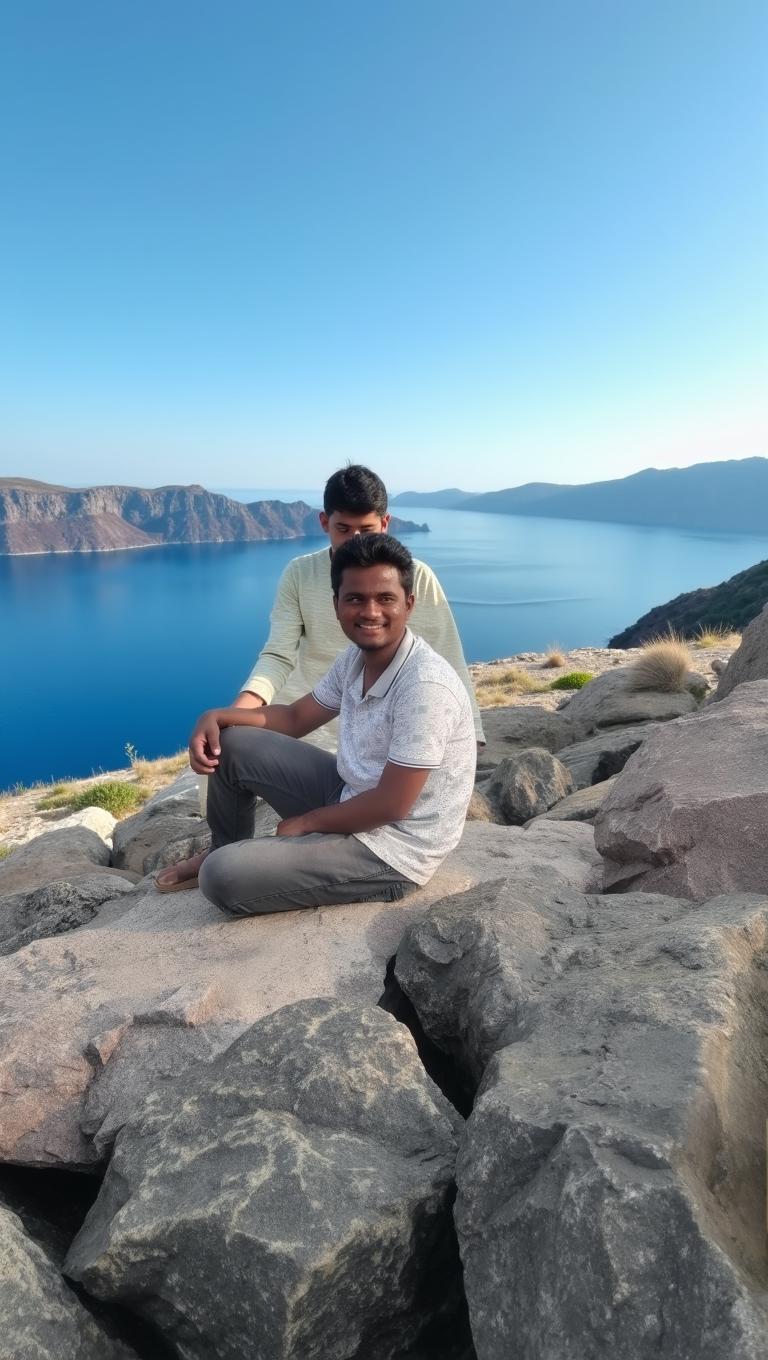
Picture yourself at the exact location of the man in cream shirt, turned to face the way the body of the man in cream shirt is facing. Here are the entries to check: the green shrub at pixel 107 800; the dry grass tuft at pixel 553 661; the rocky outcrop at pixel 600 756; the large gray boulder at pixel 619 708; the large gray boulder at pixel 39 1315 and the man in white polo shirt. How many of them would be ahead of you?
2

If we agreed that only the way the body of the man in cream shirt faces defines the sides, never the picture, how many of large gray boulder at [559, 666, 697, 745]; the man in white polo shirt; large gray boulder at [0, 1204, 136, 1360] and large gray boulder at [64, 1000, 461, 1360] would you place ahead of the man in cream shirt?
3

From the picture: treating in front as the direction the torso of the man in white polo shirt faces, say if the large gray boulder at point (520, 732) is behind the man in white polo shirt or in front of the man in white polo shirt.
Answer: behind

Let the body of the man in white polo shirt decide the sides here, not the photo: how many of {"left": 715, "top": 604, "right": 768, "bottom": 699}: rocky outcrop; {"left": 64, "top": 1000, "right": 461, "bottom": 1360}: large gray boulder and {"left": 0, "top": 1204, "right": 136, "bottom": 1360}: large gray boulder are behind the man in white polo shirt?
1

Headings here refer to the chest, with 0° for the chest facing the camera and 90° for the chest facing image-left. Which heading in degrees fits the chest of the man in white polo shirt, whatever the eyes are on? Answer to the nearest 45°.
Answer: approximately 45°

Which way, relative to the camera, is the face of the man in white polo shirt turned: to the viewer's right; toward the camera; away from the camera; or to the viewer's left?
toward the camera

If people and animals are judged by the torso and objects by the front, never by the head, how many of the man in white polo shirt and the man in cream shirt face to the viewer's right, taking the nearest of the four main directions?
0

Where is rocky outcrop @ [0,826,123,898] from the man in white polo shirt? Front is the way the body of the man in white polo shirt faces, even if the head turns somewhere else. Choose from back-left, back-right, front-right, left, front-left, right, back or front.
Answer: right

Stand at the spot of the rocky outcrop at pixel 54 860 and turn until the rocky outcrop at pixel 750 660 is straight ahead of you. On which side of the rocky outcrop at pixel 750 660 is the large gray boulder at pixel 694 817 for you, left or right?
right

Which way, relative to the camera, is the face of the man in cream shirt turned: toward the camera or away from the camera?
toward the camera

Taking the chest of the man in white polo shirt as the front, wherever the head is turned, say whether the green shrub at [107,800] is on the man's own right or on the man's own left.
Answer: on the man's own right

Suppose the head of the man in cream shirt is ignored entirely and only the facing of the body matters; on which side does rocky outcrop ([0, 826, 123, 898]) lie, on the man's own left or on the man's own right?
on the man's own right

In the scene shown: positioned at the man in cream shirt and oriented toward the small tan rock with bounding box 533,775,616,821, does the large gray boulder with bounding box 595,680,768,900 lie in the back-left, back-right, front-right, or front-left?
front-right

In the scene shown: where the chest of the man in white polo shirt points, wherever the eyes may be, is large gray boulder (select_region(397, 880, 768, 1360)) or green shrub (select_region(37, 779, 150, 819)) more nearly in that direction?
the large gray boulder

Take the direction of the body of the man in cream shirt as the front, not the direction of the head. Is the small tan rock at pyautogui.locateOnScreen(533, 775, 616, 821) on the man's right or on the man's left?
on the man's left

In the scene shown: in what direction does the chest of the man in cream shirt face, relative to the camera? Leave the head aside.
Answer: toward the camera

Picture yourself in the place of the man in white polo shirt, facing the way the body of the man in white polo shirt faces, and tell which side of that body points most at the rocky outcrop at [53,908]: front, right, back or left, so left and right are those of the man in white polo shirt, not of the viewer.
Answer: right
